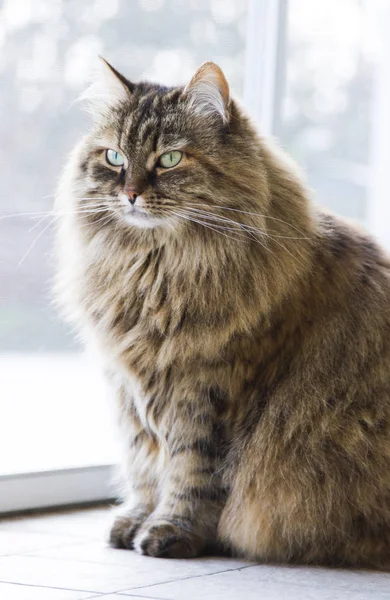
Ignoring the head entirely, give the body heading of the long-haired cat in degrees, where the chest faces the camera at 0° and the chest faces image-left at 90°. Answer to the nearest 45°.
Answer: approximately 45°
